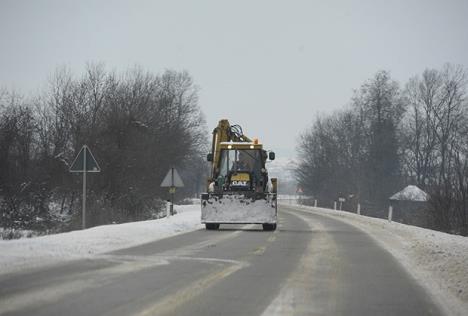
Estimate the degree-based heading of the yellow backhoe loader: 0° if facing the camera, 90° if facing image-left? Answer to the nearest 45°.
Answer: approximately 0°

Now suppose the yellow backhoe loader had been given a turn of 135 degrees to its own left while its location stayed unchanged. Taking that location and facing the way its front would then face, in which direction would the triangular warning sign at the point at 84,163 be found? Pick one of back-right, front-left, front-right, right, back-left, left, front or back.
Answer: back
